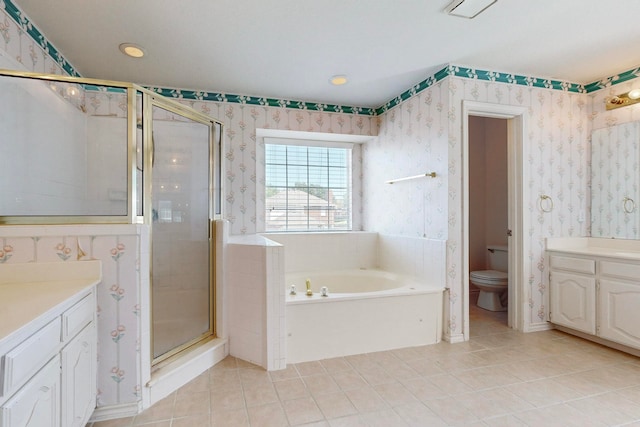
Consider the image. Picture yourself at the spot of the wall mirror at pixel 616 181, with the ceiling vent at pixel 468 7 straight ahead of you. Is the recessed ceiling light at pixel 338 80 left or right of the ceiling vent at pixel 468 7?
right

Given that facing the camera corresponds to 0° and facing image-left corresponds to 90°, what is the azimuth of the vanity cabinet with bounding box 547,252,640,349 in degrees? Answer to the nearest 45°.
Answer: approximately 45°

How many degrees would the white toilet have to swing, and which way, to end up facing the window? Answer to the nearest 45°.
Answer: approximately 45° to its right

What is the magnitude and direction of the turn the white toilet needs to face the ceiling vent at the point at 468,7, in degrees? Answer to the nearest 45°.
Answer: approximately 45° to its left

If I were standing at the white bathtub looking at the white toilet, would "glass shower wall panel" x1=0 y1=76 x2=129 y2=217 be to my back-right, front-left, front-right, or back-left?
back-left

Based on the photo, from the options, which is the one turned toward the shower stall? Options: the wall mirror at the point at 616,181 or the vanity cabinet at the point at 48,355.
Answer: the wall mirror

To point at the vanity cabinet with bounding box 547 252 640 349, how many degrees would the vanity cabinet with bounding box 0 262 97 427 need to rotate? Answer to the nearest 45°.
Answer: approximately 45° to its left
